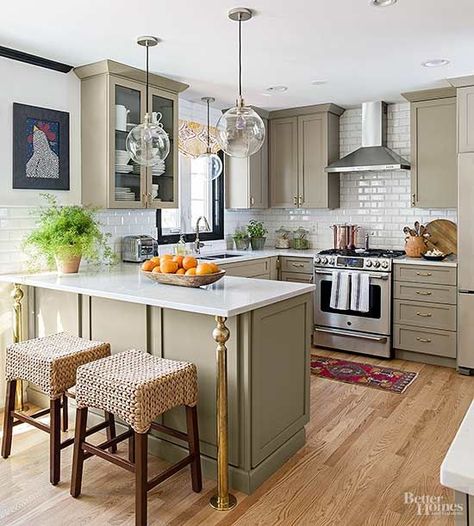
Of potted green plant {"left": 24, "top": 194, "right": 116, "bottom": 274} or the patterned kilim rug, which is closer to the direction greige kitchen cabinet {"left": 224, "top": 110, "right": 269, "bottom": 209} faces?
the patterned kilim rug

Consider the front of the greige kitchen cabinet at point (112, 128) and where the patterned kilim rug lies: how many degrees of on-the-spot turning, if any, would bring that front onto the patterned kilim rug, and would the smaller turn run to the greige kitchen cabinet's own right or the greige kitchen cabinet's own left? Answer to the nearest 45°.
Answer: approximately 45° to the greige kitchen cabinet's own left

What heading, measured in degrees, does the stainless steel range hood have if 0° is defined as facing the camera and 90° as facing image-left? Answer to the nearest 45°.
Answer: approximately 0°

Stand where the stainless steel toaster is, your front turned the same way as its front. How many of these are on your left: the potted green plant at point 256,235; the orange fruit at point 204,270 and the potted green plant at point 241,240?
2

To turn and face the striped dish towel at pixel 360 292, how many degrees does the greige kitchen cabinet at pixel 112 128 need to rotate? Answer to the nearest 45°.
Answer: approximately 45° to its left

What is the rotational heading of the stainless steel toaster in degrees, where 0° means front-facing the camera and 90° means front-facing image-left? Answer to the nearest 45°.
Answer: approximately 315°

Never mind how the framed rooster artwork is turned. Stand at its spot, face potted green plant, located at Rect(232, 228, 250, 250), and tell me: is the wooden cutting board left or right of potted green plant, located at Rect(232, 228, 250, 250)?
right
